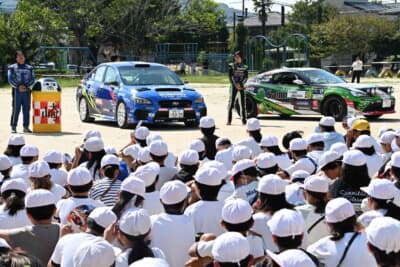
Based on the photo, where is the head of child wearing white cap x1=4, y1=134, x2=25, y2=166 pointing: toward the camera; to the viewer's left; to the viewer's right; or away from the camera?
away from the camera

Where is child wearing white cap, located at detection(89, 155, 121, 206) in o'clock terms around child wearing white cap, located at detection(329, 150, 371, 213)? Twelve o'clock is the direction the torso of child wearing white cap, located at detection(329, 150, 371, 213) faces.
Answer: child wearing white cap, located at detection(89, 155, 121, 206) is roughly at 9 o'clock from child wearing white cap, located at detection(329, 150, 371, 213).

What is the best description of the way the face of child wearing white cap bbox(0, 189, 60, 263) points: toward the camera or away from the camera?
away from the camera

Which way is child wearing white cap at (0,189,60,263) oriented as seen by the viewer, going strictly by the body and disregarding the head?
away from the camera

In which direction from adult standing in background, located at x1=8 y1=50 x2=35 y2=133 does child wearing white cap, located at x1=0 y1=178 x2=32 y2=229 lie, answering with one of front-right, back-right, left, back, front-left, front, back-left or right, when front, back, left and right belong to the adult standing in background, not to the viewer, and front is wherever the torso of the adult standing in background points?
front

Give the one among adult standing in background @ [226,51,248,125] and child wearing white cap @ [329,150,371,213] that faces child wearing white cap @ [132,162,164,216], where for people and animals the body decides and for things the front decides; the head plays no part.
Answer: the adult standing in background

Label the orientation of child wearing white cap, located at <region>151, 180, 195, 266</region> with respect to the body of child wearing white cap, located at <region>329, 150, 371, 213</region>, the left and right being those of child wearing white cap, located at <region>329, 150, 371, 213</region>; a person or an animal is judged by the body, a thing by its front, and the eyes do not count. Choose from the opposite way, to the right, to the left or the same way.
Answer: the same way

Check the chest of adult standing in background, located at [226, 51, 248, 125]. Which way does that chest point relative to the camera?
toward the camera

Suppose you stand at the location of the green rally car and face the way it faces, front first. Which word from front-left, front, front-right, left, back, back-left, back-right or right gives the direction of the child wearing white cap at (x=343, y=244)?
front-right

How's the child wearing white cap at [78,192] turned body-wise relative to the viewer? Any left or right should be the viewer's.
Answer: facing away from the viewer

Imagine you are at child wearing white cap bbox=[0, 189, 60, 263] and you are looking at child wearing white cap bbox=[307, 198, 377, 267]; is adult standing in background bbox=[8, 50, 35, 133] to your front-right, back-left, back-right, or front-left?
back-left

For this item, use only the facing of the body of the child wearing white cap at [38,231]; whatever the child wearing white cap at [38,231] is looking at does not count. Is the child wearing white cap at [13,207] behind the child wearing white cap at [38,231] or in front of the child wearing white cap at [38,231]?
in front

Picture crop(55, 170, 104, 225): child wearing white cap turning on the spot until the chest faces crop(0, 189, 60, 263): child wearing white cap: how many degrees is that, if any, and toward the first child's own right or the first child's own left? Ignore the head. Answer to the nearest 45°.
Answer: approximately 135° to the first child's own left

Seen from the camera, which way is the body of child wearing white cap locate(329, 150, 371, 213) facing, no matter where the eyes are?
away from the camera

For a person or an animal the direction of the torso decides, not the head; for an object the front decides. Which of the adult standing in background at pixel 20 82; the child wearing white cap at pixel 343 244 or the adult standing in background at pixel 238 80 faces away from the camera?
the child wearing white cap

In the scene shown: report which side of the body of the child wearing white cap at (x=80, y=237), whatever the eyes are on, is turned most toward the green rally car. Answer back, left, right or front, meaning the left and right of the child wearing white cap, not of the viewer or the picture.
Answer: front

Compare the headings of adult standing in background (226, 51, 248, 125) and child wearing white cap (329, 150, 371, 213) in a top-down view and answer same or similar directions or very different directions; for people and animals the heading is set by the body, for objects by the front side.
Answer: very different directions

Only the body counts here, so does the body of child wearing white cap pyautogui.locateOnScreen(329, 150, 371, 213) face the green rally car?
yes

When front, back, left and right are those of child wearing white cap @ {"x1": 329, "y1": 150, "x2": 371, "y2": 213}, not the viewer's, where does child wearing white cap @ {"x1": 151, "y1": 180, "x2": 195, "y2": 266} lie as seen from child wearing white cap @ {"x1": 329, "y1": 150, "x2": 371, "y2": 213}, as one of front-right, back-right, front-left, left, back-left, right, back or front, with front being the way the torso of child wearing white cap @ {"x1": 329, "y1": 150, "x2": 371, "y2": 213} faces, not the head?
back-left

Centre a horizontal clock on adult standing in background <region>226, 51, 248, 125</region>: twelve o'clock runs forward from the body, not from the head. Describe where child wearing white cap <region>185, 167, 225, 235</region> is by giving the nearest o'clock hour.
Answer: The child wearing white cap is roughly at 12 o'clock from the adult standing in background.

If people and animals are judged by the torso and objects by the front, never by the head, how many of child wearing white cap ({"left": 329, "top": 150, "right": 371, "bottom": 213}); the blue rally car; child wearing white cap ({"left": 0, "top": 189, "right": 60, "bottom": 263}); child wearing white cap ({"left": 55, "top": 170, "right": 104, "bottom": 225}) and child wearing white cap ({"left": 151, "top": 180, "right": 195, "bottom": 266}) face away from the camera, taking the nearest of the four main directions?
4
